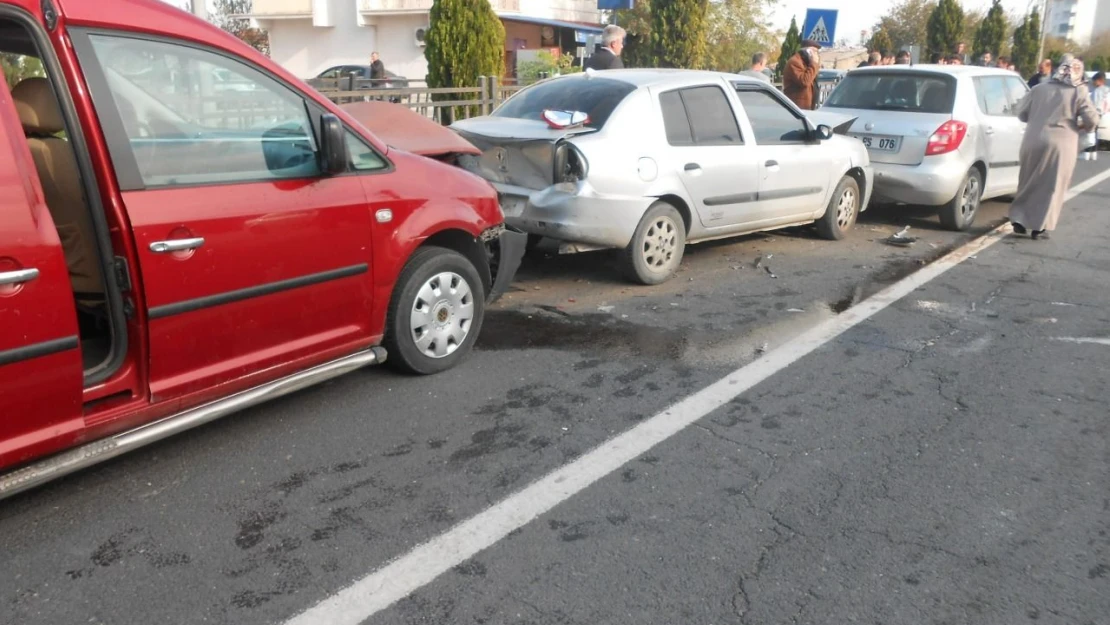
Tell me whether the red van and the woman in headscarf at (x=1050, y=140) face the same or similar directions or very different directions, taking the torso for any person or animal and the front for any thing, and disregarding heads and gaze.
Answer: same or similar directions

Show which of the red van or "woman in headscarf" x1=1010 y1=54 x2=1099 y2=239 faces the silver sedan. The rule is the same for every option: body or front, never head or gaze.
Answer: the red van

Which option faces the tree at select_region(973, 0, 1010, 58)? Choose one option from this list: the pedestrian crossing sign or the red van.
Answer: the red van

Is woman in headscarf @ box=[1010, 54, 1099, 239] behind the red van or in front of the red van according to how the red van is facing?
in front

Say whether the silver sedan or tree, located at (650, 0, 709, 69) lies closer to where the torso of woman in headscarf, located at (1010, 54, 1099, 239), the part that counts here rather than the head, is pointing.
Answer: the tree

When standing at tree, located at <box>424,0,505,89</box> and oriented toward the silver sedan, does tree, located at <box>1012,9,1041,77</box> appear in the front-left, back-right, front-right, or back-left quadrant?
back-left

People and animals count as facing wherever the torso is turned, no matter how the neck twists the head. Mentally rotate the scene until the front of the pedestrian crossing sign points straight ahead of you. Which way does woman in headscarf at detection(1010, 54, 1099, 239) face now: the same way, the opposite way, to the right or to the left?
the opposite way

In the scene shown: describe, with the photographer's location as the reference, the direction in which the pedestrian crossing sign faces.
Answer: facing the viewer

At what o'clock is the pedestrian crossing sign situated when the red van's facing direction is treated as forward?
The pedestrian crossing sign is roughly at 12 o'clock from the red van.

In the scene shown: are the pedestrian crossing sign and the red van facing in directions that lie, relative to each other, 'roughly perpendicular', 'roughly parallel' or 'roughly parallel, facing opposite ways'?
roughly parallel, facing opposite ways

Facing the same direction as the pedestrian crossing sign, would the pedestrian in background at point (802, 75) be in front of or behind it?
in front

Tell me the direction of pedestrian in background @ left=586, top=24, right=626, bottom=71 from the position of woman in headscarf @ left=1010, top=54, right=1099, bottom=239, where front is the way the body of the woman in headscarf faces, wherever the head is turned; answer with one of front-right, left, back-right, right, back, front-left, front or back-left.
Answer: left

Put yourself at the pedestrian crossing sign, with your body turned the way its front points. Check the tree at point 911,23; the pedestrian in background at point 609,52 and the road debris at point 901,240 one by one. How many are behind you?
1

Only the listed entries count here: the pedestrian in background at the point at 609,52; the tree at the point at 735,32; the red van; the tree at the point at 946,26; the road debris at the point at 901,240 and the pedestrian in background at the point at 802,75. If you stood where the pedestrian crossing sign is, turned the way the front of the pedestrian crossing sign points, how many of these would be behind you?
2

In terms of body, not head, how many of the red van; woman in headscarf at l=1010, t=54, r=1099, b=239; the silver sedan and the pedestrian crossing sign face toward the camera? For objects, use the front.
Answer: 1

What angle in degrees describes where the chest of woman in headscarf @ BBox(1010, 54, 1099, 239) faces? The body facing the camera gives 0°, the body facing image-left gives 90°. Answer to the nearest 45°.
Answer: approximately 180°

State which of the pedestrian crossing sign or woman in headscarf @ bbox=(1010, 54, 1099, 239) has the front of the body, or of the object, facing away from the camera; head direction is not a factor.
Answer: the woman in headscarf

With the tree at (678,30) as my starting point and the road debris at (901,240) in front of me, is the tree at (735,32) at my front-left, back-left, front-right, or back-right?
back-left

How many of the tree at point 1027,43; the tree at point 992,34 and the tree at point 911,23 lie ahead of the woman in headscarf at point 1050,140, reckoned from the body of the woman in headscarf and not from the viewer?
3

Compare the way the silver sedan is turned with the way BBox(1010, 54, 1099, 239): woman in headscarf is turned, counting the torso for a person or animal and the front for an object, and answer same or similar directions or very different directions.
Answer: same or similar directions

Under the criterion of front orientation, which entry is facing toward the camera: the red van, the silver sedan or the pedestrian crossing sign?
the pedestrian crossing sign

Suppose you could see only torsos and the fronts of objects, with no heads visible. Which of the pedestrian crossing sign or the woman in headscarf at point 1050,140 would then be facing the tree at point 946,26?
the woman in headscarf

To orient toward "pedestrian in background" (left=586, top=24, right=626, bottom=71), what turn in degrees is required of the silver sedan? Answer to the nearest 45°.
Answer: approximately 45° to its left

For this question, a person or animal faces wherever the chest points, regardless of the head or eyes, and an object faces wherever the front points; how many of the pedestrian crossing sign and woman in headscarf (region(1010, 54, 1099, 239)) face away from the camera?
1
